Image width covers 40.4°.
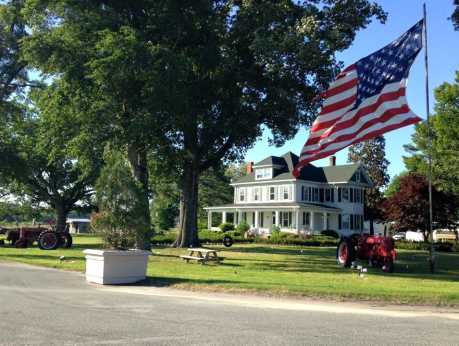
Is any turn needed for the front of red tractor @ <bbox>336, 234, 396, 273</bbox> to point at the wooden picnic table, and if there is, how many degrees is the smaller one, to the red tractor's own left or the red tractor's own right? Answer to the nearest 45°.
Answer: approximately 135° to the red tractor's own right

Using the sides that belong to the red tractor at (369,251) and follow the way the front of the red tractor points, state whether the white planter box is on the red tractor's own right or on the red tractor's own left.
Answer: on the red tractor's own right

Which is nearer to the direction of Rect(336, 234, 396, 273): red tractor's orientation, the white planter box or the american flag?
the american flag

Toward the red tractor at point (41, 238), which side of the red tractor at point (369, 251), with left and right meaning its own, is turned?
back

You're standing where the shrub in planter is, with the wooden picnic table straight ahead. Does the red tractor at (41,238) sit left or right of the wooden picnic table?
left

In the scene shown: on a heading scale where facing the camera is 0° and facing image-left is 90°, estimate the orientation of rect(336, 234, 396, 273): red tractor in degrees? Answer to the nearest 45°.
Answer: approximately 315°

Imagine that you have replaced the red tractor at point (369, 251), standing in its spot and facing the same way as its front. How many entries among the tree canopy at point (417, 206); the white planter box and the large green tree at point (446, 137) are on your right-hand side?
1

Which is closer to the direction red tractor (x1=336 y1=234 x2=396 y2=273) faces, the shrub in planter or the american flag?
the american flag
